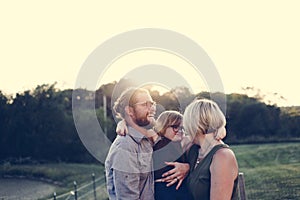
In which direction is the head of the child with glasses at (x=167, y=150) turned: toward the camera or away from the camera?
toward the camera

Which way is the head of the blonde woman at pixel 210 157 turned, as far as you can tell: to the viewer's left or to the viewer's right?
to the viewer's left

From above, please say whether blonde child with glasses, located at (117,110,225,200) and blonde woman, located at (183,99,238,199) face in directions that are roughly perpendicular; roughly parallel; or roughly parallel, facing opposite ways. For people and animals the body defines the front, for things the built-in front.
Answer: roughly perpendicular

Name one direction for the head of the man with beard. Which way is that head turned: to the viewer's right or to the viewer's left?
to the viewer's right

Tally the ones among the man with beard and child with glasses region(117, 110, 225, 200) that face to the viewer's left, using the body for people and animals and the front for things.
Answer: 0

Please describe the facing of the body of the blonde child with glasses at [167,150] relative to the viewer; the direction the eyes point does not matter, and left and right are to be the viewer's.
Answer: facing the viewer and to the right of the viewer
